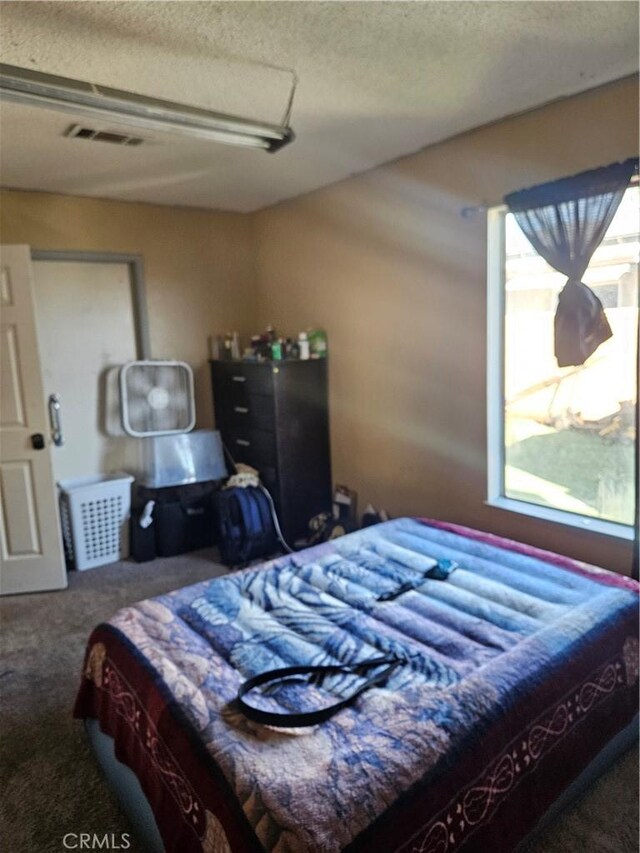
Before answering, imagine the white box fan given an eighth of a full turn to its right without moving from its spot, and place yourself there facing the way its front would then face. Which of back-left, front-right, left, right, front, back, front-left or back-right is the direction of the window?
left

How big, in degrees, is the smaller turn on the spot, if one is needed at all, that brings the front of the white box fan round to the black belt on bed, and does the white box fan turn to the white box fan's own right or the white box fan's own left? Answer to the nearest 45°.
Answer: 0° — it already faces it

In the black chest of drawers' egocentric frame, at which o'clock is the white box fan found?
The white box fan is roughly at 2 o'clock from the black chest of drawers.

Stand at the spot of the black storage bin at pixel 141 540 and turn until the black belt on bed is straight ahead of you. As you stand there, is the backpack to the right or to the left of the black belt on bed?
left

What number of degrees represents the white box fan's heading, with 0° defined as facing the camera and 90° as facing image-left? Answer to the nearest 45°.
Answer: approximately 0°

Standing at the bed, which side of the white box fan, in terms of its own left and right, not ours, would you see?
front

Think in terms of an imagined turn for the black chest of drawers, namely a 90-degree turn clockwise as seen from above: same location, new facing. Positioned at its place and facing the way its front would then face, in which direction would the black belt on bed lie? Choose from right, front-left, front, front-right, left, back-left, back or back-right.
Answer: back-left

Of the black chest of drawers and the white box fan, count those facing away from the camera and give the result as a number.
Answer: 0

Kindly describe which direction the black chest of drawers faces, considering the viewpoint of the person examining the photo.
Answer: facing the viewer and to the left of the viewer

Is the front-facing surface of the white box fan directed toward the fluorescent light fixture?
yes

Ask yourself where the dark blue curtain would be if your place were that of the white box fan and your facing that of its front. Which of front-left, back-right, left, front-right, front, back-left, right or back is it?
front-left

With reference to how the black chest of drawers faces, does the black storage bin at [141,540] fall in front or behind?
in front
